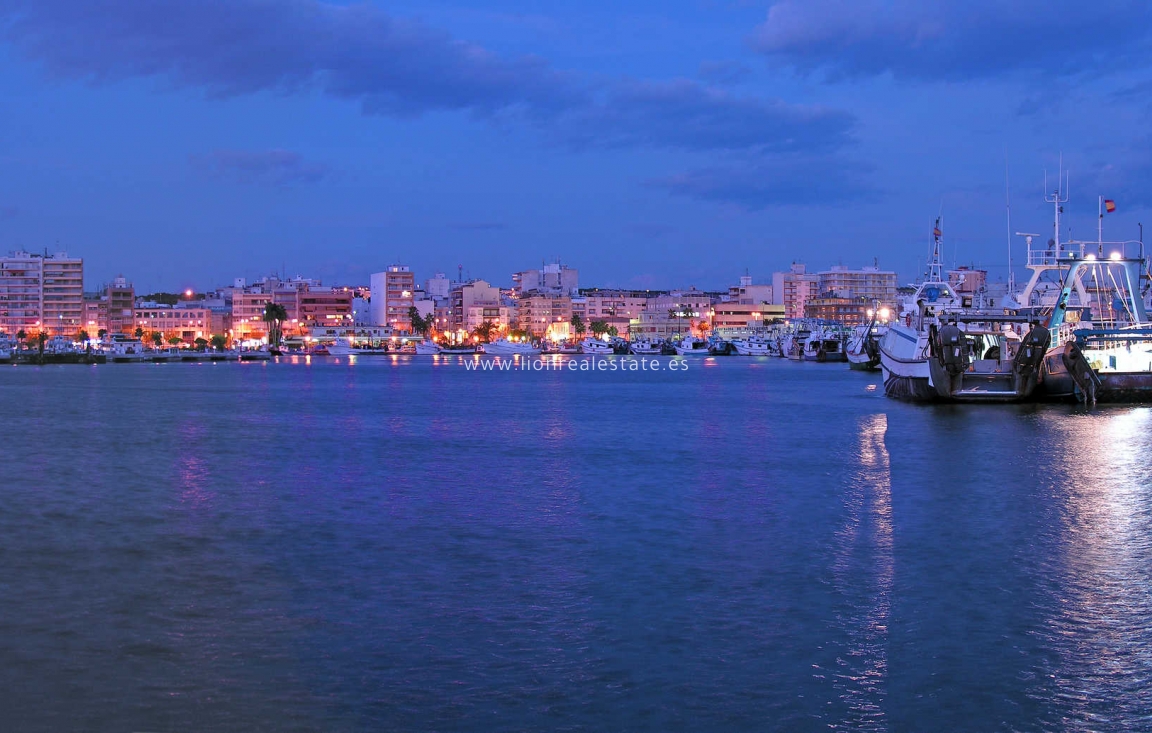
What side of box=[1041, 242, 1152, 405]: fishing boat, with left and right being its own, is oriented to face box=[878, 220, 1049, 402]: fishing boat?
left

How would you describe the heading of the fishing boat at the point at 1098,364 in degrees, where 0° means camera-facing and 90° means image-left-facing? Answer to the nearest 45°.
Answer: approximately 180°
